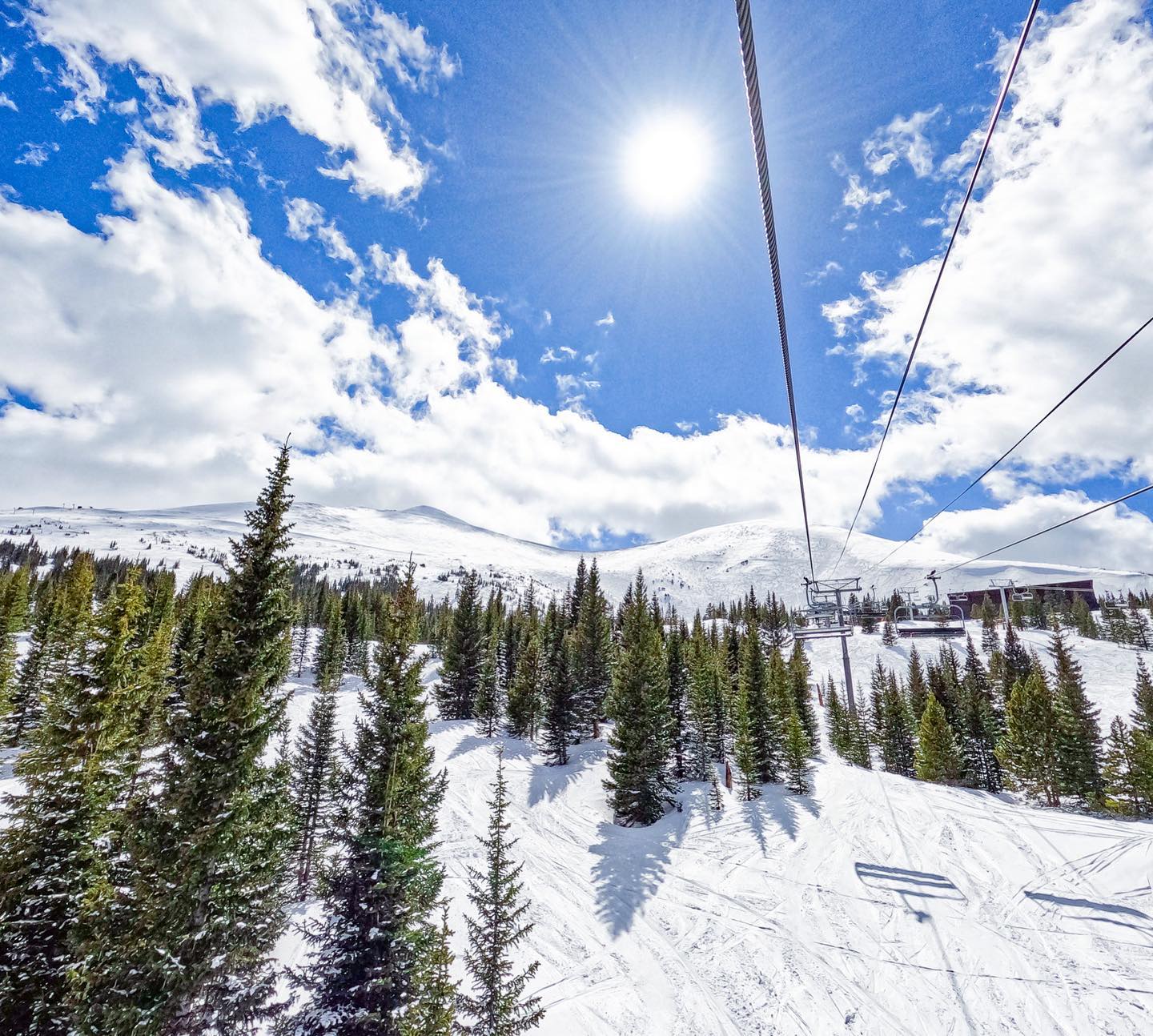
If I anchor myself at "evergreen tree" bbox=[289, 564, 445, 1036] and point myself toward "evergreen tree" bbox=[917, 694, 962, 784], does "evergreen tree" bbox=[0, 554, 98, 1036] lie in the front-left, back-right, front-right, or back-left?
back-left

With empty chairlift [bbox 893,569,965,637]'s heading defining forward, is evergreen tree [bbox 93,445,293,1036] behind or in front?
in front

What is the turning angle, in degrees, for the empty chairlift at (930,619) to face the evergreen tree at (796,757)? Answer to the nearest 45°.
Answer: approximately 45° to its right

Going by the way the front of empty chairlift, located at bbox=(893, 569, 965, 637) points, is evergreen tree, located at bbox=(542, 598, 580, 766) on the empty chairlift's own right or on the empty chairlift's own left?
on the empty chairlift's own right

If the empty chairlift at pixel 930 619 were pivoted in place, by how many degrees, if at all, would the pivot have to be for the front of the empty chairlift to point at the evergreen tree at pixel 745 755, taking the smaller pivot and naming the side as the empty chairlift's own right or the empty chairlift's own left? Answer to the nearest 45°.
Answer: approximately 45° to the empty chairlift's own right

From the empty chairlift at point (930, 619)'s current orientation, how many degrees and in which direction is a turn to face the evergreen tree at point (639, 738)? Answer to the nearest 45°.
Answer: approximately 45° to its right

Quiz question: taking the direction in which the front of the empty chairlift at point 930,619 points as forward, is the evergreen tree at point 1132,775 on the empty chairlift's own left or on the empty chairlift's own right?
on the empty chairlift's own left

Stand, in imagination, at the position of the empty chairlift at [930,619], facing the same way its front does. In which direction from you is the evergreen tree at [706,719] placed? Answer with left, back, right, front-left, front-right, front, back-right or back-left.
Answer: right

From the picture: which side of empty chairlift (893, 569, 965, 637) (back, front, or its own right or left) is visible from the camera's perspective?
front

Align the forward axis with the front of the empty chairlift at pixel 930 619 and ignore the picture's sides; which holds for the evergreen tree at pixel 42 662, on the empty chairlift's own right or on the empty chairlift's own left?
on the empty chairlift's own right

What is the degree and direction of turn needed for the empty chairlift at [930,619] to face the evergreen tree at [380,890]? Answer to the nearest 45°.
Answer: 0° — it already faces it

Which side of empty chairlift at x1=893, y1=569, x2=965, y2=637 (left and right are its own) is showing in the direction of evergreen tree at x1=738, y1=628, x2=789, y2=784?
right

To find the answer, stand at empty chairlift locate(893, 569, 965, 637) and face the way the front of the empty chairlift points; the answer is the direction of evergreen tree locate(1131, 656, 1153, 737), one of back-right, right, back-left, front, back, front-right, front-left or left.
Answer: back-left

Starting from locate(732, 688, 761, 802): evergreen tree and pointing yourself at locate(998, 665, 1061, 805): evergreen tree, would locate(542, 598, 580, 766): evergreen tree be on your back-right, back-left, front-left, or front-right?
back-left

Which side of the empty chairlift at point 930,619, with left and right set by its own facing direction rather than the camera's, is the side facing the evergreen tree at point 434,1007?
front
